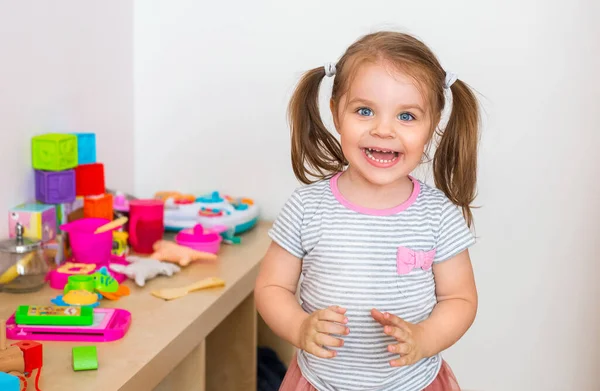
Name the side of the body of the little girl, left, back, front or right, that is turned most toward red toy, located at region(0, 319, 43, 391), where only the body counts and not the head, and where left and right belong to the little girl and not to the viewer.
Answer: right

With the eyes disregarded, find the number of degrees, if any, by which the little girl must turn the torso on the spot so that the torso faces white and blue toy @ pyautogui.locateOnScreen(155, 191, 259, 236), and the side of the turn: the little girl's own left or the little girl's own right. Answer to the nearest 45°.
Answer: approximately 135° to the little girl's own right

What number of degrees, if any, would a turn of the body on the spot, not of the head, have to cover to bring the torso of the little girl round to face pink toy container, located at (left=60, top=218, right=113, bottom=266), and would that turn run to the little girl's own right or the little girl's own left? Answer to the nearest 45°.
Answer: approximately 135° to the little girl's own right
